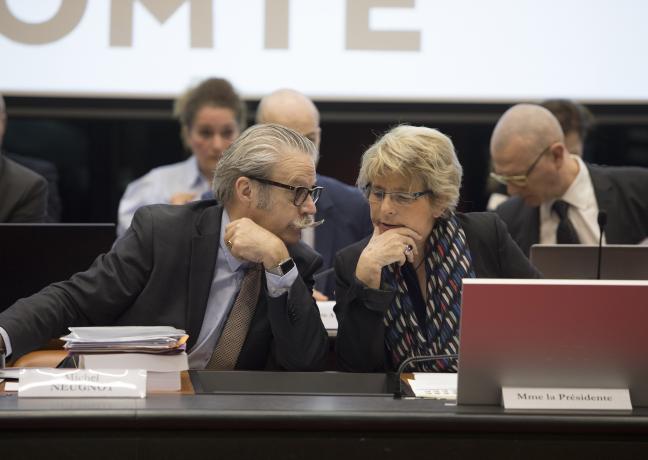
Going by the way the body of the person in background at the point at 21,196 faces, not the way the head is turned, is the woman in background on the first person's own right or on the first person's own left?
on the first person's own left

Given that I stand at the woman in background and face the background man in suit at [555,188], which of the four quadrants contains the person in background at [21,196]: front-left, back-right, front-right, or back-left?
back-right

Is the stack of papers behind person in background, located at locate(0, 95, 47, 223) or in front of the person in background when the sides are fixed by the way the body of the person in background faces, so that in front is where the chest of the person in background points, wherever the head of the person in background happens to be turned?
in front

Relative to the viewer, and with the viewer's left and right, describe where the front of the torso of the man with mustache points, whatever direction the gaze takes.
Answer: facing the viewer and to the right of the viewer

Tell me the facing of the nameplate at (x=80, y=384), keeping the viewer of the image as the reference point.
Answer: facing the viewer

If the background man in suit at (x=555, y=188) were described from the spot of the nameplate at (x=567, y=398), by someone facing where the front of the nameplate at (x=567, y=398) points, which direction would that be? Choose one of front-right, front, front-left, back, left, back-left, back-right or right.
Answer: back

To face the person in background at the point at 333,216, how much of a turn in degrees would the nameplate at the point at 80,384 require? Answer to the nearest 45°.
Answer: approximately 135° to its left

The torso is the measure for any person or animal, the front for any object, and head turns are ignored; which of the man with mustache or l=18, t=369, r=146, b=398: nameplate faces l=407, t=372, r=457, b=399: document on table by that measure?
the man with mustache

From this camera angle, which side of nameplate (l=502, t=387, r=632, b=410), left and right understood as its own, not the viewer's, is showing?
front

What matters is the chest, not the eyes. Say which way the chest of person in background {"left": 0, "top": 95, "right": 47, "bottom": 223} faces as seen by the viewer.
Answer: toward the camera

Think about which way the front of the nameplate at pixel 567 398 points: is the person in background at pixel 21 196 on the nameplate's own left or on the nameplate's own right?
on the nameplate's own right

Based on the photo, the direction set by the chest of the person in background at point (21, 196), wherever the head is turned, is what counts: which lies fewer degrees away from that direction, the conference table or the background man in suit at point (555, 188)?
the conference table

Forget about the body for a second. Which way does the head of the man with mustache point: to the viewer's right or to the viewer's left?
to the viewer's right

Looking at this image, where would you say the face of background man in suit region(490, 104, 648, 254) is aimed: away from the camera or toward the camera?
toward the camera

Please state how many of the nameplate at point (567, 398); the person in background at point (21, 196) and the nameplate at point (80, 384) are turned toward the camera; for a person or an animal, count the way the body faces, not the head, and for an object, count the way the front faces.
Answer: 3
